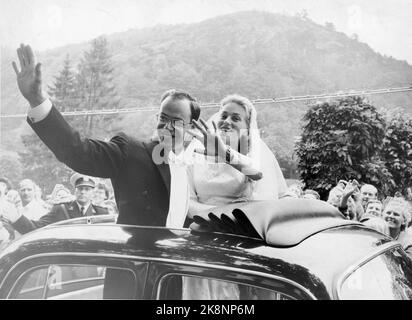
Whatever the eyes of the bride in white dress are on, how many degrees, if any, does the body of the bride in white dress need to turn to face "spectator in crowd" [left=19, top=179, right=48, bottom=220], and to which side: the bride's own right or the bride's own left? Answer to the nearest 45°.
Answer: approximately 45° to the bride's own right

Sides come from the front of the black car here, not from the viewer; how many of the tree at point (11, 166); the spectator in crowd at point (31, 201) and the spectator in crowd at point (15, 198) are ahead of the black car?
3

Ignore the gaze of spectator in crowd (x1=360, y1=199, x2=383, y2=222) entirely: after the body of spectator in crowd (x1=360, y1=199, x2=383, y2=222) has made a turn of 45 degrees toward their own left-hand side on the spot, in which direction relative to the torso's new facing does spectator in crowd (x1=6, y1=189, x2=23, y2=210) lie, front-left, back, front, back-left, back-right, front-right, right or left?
right

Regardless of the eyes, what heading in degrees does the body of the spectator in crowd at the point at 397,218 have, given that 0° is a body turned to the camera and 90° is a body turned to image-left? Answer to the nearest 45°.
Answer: approximately 45°

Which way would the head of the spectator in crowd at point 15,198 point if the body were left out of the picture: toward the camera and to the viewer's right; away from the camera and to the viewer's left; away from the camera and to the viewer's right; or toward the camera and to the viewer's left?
toward the camera and to the viewer's right
